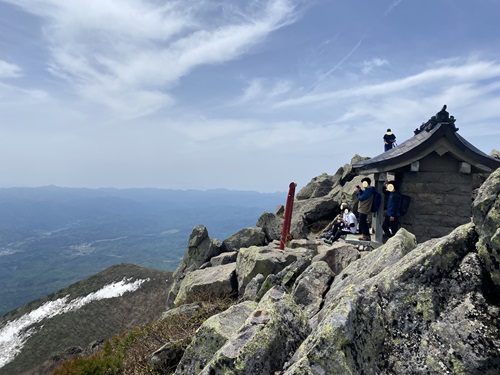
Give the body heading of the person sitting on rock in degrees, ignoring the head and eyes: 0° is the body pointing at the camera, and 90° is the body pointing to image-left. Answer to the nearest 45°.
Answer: approximately 45°

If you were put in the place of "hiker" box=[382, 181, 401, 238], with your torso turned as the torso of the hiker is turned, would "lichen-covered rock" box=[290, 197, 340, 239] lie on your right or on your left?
on your right

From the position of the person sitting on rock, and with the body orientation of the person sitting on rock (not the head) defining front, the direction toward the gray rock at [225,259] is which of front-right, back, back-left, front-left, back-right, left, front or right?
front-right

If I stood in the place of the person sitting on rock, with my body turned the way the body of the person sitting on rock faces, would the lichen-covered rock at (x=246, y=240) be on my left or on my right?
on my right
